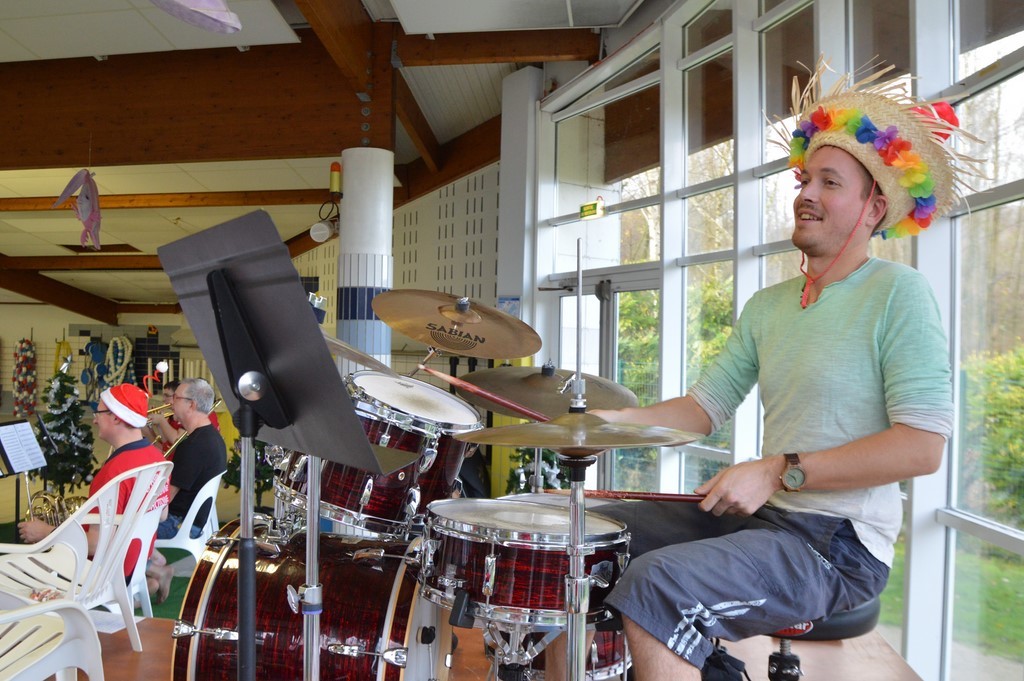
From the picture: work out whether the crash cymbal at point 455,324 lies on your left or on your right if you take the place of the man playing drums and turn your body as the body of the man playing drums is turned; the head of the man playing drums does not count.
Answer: on your right

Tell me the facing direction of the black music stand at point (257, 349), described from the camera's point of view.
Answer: facing away from the viewer and to the right of the viewer

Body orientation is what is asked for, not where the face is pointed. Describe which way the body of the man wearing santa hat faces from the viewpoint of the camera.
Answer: to the viewer's left

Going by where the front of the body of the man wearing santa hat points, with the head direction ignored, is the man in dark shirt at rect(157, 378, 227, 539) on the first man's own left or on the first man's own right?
on the first man's own right

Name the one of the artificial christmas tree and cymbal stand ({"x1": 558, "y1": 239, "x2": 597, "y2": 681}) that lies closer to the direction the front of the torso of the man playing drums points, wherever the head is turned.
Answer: the cymbal stand

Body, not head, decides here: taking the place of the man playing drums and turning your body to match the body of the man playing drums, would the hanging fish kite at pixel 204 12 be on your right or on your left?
on your right

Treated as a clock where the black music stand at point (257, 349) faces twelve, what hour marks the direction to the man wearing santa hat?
The man wearing santa hat is roughly at 10 o'clock from the black music stand.

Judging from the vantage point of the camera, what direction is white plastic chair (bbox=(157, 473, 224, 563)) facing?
facing to the left of the viewer

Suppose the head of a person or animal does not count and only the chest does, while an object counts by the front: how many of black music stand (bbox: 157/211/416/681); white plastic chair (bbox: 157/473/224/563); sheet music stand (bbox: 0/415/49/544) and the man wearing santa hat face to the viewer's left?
2
